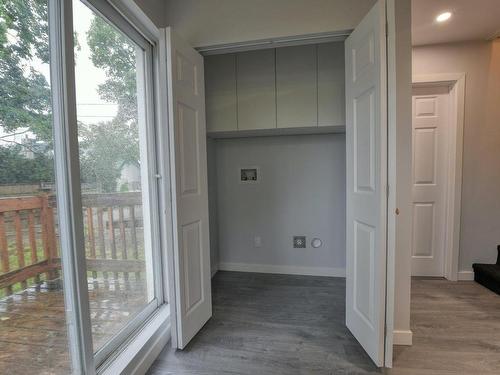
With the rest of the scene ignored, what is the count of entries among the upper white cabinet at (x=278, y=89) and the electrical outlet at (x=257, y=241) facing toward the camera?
2

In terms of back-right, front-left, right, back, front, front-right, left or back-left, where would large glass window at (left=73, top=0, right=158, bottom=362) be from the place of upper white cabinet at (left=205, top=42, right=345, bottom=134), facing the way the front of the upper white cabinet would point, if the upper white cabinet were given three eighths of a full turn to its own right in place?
left

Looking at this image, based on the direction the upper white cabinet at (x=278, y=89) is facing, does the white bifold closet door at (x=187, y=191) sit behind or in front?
in front

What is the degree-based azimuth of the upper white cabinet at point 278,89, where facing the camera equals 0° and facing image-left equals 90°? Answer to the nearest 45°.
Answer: approximately 0°

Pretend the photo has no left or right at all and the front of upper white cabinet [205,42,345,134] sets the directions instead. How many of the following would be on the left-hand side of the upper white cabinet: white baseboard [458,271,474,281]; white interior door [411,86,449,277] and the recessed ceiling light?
3

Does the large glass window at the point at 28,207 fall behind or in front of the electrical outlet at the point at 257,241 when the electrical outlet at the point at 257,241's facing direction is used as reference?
in front

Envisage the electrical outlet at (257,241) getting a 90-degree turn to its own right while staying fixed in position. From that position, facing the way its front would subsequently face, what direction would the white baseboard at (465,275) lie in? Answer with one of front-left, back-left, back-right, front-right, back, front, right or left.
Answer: back

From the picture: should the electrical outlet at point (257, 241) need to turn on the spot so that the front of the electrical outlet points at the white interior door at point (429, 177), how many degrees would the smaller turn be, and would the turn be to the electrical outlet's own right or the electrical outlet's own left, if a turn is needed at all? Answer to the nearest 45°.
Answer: approximately 90° to the electrical outlet's own left

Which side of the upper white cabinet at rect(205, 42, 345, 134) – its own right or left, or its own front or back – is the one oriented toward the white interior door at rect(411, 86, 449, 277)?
left

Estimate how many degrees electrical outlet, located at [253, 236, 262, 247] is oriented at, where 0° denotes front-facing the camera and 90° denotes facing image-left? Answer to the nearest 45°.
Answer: approximately 0°

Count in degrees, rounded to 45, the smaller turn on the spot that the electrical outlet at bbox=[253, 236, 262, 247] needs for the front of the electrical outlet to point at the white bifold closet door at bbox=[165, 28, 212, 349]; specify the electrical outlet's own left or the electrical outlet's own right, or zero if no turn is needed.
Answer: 0° — it already faces it
